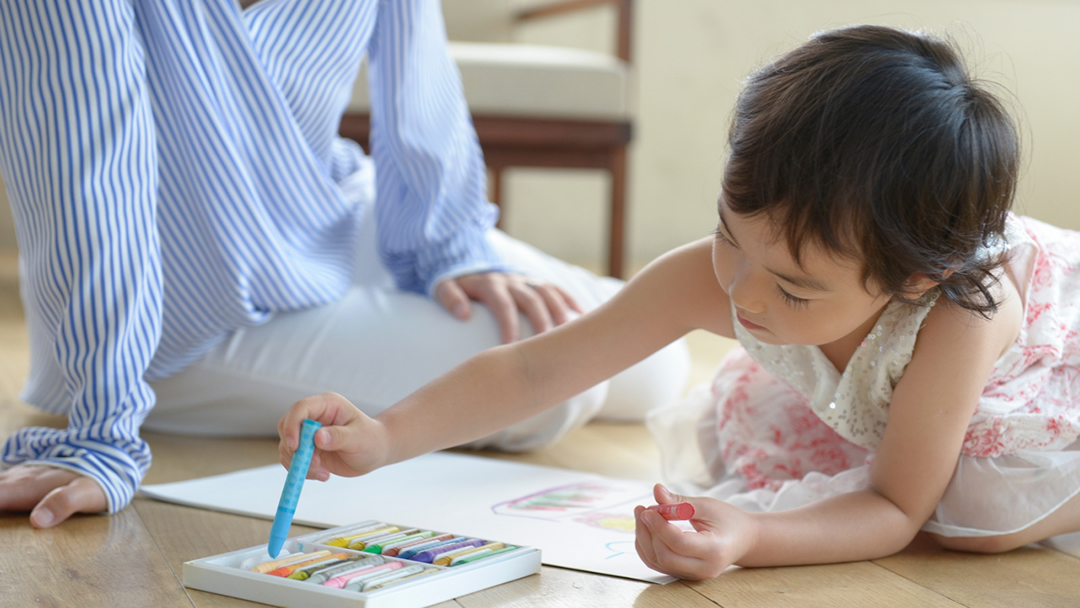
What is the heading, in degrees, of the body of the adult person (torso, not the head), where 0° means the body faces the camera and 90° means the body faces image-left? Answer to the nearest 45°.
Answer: approximately 315°

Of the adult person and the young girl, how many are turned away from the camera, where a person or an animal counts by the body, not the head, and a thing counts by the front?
0

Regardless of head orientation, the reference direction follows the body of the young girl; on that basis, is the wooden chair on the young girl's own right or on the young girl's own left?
on the young girl's own right

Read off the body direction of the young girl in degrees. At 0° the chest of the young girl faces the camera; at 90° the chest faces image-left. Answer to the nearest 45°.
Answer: approximately 45°
